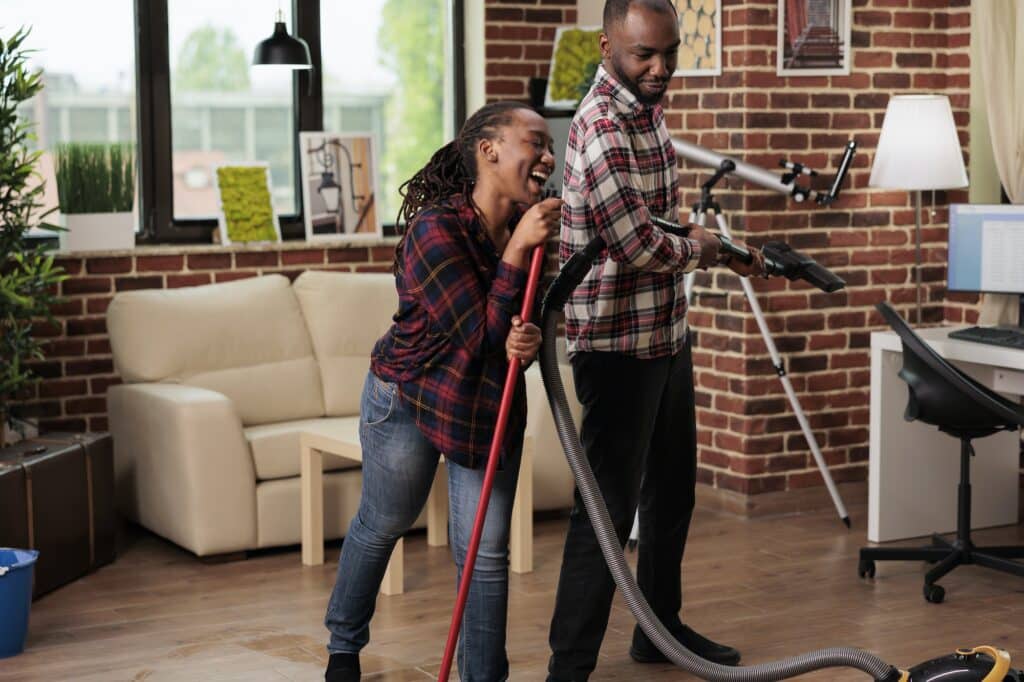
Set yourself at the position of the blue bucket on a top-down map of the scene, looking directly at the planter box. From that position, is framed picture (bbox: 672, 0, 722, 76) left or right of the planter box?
right

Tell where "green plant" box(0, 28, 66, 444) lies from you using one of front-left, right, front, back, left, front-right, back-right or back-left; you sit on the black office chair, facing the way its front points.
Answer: back

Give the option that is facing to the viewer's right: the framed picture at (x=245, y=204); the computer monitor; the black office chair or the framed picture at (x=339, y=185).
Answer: the black office chair

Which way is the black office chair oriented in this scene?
to the viewer's right

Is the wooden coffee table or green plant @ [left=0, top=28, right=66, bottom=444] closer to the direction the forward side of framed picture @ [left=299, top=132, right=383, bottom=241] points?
the wooden coffee table

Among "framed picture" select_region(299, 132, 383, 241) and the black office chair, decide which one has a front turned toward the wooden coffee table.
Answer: the framed picture

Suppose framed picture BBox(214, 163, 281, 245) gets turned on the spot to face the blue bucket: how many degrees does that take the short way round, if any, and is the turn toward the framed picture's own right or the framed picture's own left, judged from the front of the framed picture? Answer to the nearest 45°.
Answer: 0° — it already faces it
